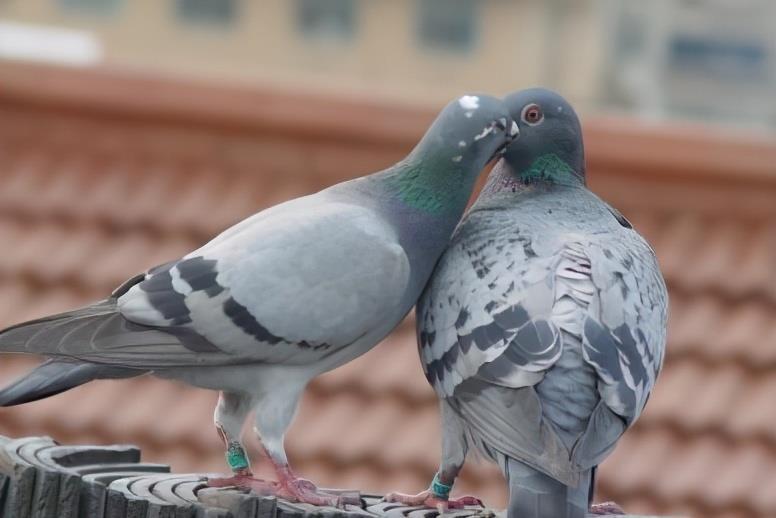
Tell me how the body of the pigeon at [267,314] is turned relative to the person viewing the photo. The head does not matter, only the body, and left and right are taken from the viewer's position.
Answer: facing to the right of the viewer

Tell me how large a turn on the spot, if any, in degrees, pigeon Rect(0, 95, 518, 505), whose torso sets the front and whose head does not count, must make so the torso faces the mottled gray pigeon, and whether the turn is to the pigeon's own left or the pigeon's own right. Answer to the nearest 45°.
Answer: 0° — it already faces it

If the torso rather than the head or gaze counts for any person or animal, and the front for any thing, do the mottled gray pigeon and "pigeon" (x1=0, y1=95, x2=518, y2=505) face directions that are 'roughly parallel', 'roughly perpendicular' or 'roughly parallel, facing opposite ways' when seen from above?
roughly perpendicular

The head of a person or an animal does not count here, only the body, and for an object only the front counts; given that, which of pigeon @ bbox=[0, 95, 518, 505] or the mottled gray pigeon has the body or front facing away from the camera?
the mottled gray pigeon

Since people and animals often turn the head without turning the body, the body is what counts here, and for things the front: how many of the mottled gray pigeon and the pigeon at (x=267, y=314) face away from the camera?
1

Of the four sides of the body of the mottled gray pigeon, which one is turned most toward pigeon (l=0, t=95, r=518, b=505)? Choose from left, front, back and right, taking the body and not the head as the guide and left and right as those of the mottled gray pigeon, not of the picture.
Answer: left

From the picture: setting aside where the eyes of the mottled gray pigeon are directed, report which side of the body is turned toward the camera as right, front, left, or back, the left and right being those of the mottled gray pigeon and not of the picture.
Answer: back
